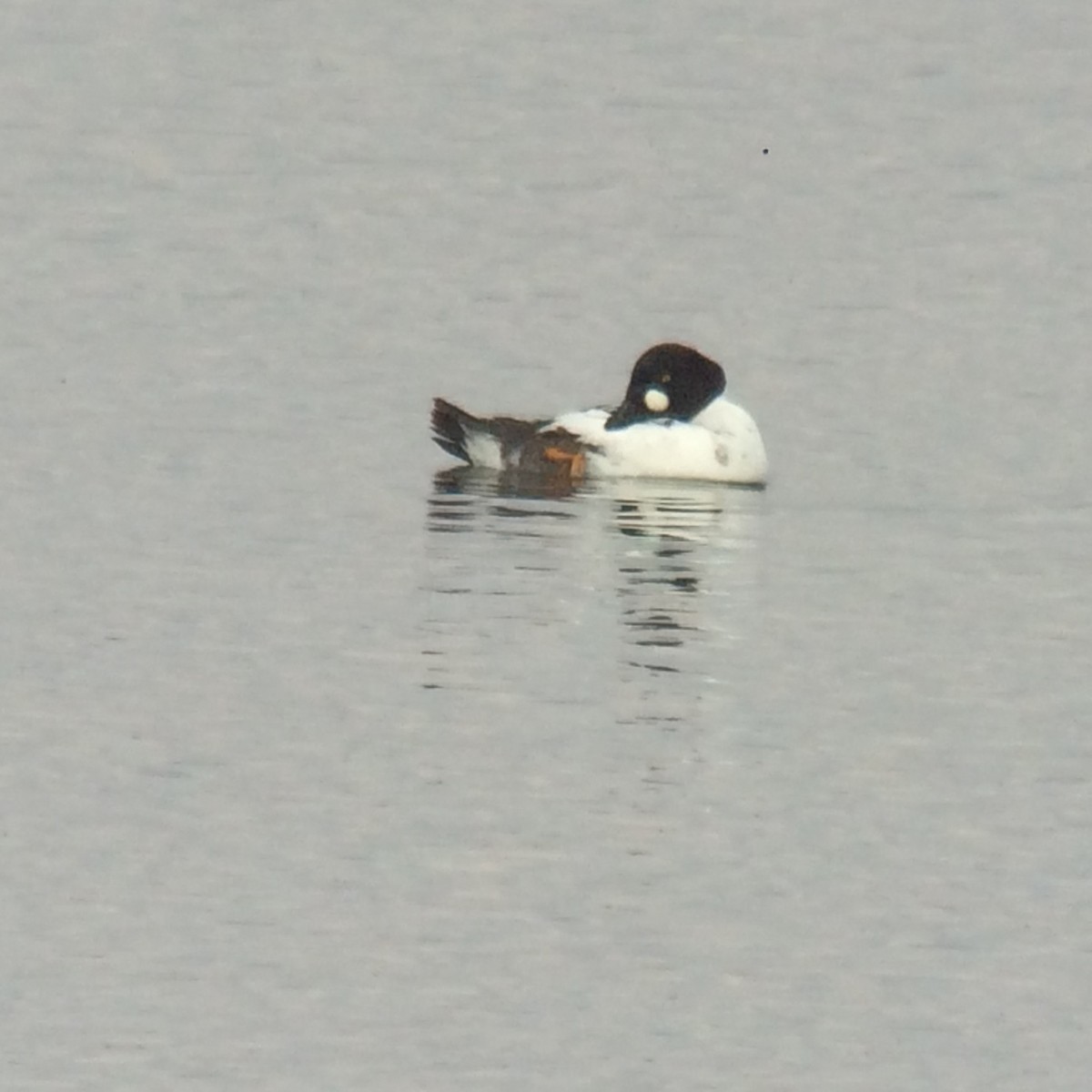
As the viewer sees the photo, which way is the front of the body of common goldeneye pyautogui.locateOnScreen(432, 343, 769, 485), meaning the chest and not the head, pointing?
to the viewer's right
